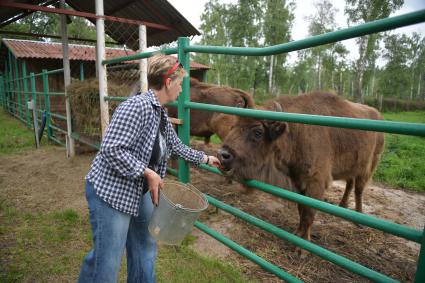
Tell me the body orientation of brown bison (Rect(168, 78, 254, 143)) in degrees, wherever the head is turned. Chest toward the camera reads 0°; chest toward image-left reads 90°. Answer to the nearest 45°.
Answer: approximately 90°

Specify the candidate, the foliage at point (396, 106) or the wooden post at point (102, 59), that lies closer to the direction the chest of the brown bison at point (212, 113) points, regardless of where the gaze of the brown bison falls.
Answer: the wooden post

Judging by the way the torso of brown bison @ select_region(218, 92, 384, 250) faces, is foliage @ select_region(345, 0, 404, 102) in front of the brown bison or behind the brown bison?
behind

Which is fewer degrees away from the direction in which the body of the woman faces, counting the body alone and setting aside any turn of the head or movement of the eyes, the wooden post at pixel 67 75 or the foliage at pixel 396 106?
the foliage

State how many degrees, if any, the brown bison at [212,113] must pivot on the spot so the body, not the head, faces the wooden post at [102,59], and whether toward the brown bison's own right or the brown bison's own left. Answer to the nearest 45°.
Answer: approximately 45° to the brown bison's own left

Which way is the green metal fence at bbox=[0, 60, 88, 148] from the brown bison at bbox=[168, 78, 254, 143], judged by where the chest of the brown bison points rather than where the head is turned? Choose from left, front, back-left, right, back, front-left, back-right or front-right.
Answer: front-right

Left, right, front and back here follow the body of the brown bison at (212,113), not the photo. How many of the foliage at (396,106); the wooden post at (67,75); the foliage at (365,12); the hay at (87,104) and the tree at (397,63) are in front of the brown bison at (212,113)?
2

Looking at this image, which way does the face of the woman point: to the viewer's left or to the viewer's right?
to the viewer's right

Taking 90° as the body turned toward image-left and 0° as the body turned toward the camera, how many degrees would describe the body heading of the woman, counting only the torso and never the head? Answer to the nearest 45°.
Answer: approximately 270°

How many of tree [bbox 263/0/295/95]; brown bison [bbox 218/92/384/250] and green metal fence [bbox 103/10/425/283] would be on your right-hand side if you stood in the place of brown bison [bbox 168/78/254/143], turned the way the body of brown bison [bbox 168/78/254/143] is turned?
1

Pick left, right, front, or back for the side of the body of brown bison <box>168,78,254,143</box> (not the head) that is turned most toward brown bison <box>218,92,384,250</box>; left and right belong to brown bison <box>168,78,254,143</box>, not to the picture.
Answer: left

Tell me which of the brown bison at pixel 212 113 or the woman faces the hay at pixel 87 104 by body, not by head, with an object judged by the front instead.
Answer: the brown bison

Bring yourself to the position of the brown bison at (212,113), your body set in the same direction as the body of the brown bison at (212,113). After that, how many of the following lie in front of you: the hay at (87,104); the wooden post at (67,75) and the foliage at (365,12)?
2

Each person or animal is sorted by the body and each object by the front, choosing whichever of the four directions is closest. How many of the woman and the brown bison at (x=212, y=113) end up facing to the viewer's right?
1
